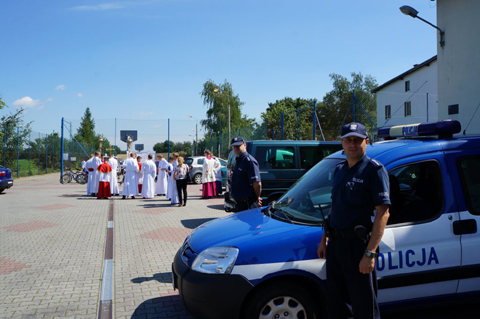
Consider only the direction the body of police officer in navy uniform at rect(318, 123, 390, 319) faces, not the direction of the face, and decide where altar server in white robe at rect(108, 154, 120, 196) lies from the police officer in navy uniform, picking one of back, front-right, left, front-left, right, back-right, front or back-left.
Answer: right

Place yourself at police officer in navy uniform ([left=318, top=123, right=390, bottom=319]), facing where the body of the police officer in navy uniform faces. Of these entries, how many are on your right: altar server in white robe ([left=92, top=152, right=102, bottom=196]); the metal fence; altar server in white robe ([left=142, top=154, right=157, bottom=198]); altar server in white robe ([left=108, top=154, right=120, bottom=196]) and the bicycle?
5

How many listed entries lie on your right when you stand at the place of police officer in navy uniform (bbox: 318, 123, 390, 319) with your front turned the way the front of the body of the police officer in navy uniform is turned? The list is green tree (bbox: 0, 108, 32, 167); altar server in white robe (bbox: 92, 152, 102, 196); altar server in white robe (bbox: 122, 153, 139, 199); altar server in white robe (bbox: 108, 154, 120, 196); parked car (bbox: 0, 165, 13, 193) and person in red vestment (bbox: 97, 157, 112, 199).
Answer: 6

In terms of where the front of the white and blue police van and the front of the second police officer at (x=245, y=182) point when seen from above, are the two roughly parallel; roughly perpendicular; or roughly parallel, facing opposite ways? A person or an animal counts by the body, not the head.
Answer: roughly parallel

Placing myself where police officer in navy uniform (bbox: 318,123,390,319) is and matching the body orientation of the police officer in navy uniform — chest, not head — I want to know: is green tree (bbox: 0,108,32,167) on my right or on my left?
on my right

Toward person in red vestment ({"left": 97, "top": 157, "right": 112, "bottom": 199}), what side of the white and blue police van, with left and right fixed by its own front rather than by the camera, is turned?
right

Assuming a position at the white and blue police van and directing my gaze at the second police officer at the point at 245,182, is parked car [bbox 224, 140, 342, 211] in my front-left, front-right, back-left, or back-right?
front-right

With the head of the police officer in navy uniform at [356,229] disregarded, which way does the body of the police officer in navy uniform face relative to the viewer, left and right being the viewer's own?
facing the viewer and to the left of the viewer

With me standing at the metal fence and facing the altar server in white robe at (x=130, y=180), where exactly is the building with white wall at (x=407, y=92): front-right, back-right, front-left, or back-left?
front-left

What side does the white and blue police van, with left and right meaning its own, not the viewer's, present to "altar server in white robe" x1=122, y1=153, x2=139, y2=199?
right

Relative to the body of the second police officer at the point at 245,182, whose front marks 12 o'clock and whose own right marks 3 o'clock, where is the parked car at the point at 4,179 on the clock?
The parked car is roughly at 3 o'clock from the second police officer.

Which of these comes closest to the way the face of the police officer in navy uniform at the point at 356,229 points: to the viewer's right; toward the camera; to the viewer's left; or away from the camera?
toward the camera
